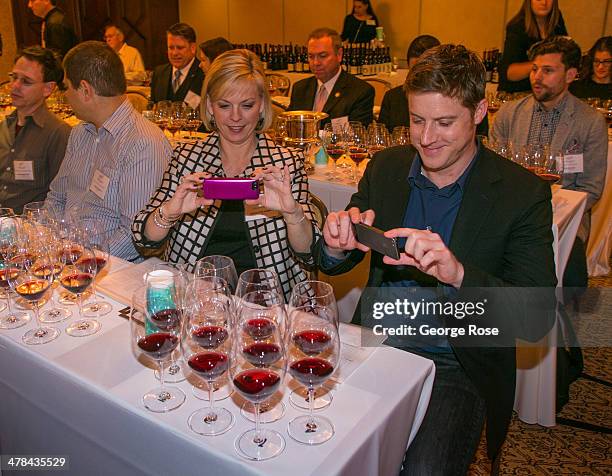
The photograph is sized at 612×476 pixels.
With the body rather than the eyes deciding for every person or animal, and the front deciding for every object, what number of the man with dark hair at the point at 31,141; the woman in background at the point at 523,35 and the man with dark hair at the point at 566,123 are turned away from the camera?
0

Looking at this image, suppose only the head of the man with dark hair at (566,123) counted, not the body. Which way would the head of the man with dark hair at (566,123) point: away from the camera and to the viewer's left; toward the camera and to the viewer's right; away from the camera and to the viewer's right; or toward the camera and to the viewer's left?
toward the camera and to the viewer's left

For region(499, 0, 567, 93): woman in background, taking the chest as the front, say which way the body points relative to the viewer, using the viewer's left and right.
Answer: facing the viewer

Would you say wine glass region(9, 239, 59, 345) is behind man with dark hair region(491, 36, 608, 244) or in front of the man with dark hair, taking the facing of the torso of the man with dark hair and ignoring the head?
in front

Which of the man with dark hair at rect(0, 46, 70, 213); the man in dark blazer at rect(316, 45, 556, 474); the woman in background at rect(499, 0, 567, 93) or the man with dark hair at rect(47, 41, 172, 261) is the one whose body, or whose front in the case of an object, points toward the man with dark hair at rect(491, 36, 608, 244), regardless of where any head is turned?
the woman in background

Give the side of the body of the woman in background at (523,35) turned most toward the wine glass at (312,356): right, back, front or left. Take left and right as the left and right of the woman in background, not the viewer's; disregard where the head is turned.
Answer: front

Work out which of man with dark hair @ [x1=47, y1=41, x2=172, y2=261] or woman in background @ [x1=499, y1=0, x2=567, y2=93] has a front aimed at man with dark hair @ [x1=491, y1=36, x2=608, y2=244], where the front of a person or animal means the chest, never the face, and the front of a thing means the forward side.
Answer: the woman in background

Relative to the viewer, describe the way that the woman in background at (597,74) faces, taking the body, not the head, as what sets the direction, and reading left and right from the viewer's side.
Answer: facing the viewer and to the left of the viewer

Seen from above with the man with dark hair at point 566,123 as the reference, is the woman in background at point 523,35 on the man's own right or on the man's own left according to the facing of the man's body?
on the man's own right

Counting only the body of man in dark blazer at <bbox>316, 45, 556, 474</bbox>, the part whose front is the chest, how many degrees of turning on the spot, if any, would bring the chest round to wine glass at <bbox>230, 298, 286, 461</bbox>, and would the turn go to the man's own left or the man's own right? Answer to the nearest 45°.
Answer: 0° — they already face it

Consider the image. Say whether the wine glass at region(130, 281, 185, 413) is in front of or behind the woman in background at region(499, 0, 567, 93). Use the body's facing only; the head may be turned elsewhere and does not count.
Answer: in front

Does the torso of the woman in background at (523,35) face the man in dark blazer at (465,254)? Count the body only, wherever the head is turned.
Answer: yes

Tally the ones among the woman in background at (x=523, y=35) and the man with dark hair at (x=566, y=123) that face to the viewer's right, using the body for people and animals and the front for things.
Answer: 0
